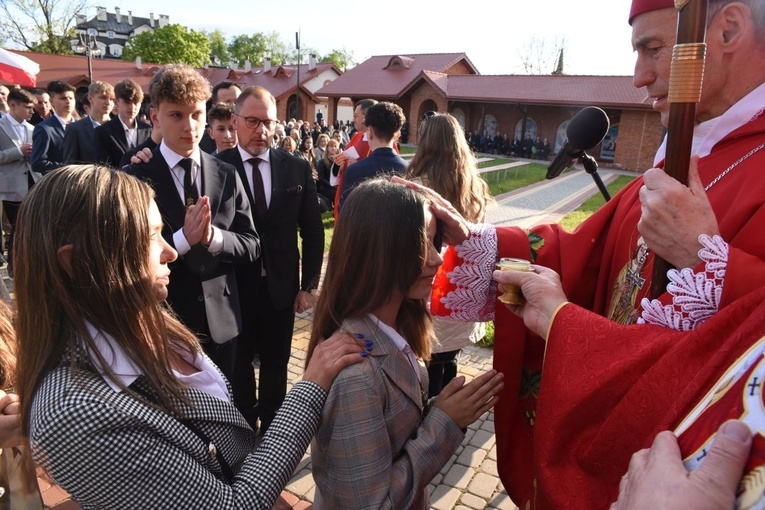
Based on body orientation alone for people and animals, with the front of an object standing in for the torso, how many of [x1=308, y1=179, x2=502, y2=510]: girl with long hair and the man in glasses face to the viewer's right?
1

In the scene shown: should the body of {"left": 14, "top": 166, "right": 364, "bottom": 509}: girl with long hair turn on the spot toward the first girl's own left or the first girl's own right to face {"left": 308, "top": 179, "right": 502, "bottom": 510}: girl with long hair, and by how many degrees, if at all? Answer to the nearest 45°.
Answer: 0° — they already face them

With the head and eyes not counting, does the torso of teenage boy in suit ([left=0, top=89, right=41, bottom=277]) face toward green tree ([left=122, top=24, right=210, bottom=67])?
no

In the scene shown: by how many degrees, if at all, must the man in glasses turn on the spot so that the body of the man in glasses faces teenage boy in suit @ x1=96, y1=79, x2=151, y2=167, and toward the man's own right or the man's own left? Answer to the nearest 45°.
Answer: approximately 135° to the man's own right

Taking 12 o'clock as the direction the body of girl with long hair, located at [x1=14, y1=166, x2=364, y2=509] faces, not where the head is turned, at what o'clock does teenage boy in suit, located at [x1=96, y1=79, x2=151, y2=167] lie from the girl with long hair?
The teenage boy in suit is roughly at 9 o'clock from the girl with long hair.

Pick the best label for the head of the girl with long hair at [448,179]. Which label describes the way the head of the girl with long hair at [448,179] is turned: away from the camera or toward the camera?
away from the camera

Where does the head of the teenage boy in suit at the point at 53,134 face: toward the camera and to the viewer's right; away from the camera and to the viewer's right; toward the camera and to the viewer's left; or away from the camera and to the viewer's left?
toward the camera and to the viewer's right

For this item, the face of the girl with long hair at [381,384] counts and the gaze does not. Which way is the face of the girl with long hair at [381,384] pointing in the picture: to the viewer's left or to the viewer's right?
to the viewer's right

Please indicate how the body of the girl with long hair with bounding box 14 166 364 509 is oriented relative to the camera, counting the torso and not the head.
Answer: to the viewer's right

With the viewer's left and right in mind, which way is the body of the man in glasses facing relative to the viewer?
facing the viewer

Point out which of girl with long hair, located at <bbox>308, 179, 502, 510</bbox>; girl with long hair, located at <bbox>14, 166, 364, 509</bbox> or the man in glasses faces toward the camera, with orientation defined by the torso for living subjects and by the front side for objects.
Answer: the man in glasses

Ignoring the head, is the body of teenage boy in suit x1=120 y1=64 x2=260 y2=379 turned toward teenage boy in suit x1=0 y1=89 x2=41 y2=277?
no

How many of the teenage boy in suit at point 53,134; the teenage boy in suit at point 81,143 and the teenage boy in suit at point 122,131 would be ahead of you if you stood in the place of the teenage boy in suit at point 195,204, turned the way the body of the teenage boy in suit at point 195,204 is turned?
0

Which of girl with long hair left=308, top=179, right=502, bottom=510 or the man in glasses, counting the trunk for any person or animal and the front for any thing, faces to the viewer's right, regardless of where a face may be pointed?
the girl with long hair

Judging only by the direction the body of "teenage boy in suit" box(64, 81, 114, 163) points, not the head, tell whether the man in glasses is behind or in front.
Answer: in front

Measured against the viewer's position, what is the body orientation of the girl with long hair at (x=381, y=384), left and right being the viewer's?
facing to the right of the viewer

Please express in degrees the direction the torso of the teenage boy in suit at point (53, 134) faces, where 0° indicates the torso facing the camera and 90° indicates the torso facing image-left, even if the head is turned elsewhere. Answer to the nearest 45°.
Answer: approximately 315°
